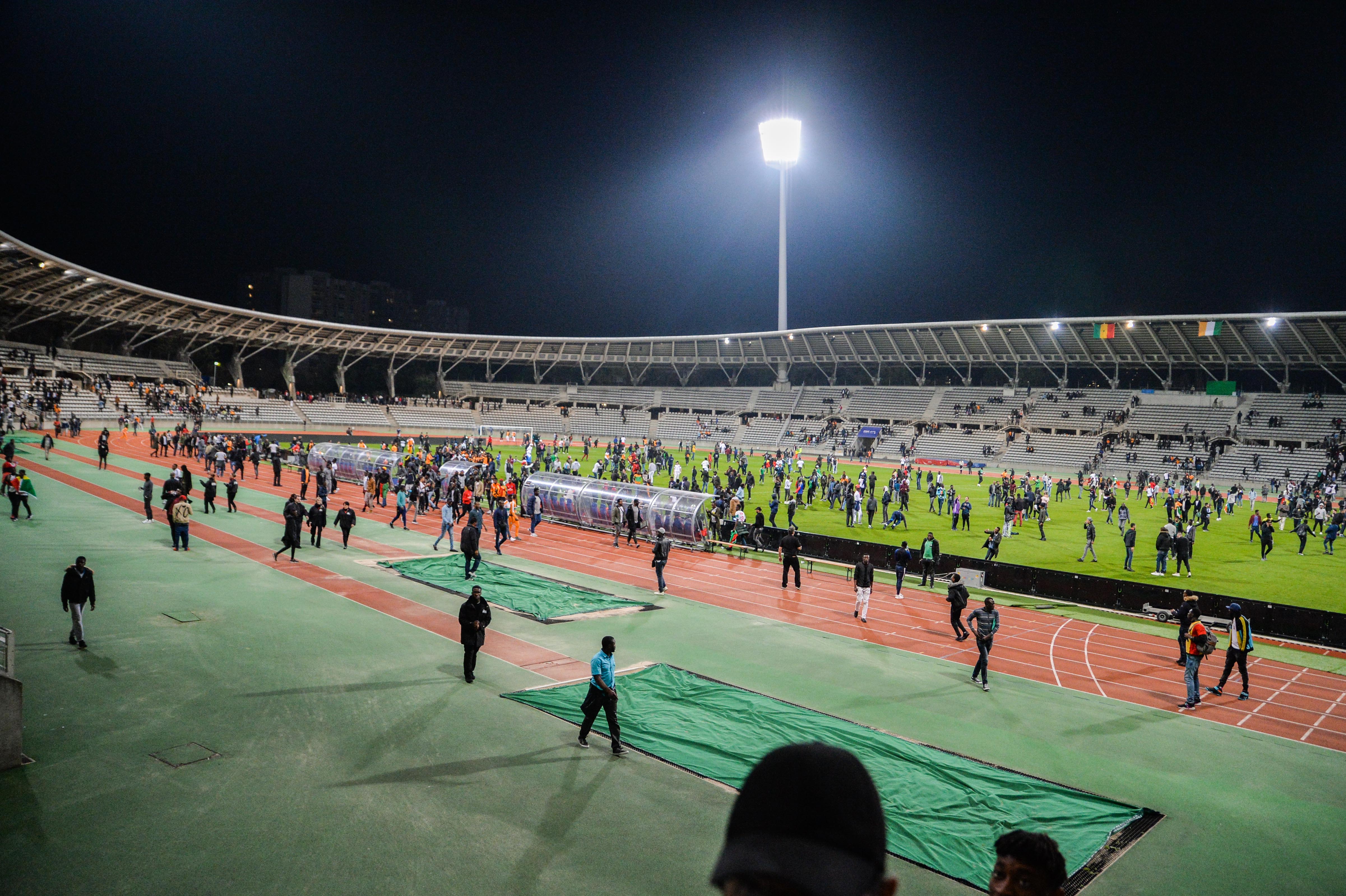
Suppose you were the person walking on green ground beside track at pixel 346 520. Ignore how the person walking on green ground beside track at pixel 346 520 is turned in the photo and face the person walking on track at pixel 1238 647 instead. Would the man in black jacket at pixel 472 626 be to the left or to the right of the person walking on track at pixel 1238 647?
right

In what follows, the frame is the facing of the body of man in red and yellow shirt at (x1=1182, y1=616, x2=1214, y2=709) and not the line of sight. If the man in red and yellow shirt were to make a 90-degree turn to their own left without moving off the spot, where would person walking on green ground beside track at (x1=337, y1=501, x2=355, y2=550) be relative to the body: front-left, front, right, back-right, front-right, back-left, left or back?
right

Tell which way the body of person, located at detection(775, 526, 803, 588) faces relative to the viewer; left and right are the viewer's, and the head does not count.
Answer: facing away from the viewer

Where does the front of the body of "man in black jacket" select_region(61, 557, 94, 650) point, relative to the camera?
toward the camera

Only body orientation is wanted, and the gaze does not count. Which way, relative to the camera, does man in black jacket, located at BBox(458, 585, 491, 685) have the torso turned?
toward the camera

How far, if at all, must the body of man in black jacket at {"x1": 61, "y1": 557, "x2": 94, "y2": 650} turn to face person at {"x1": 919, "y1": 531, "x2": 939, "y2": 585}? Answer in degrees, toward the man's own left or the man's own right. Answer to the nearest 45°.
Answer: approximately 90° to the man's own left
